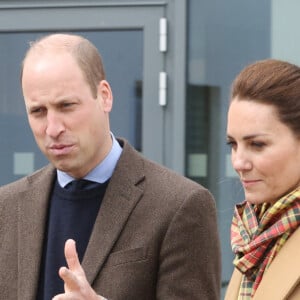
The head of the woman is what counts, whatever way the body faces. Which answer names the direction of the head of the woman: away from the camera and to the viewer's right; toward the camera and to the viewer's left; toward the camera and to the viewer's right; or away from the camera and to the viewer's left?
toward the camera and to the viewer's left

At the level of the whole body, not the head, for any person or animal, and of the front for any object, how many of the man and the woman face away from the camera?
0

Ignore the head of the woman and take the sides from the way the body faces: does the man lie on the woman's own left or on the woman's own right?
on the woman's own right

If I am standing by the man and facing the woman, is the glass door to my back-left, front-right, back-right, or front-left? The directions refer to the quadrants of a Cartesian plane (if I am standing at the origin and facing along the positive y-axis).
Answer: back-left

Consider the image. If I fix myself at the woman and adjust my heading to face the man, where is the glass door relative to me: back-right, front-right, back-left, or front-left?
front-right

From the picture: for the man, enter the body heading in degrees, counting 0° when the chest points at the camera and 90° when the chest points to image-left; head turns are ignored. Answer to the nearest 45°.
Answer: approximately 45°

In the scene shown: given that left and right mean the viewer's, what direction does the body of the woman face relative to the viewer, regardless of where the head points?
facing the viewer and to the left of the viewer

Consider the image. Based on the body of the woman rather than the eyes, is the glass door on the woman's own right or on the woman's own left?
on the woman's own right

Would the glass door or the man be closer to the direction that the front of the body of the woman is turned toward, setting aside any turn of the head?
the man

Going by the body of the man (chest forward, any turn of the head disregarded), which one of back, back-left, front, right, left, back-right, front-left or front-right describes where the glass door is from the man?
back-right
